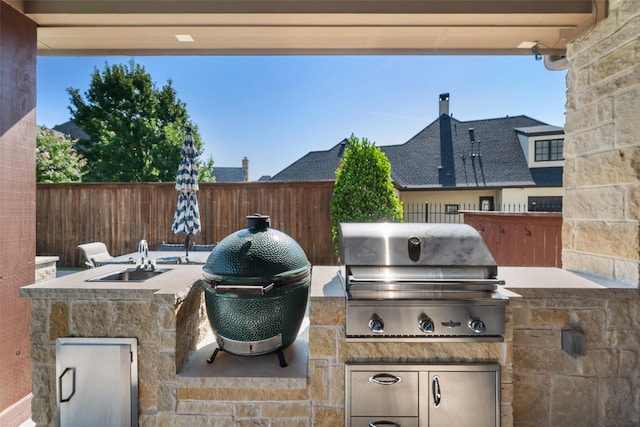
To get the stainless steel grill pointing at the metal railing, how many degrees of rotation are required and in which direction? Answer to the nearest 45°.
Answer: approximately 180°

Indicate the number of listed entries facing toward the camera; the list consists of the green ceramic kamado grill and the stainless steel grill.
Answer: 2

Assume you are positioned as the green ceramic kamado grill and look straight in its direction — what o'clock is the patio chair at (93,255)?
The patio chair is roughly at 5 o'clock from the green ceramic kamado grill.

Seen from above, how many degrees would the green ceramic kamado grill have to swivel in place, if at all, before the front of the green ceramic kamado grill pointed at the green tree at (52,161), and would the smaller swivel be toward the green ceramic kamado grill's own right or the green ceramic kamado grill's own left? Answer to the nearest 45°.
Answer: approximately 135° to the green ceramic kamado grill's own right

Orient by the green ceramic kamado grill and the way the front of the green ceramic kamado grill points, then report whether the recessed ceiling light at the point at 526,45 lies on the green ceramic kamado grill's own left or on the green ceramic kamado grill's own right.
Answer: on the green ceramic kamado grill's own left

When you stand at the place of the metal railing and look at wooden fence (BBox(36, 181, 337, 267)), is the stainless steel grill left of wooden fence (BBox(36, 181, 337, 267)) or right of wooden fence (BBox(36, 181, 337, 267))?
left

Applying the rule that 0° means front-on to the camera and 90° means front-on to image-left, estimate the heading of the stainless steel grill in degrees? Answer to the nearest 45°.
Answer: approximately 0°

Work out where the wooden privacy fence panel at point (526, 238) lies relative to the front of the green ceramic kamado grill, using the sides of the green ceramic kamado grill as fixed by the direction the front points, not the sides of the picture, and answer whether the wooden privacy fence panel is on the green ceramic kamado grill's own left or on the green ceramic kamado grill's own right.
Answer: on the green ceramic kamado grill's own left

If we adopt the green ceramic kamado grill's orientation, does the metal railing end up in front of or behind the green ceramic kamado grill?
behind

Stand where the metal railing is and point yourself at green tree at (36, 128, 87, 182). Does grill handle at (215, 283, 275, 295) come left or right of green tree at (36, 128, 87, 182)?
left

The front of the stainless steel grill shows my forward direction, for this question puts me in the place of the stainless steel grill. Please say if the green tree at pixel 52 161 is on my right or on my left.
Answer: on my right

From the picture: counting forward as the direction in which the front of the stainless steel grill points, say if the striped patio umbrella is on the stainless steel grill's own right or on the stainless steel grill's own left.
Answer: on the stainless steel grill's own right

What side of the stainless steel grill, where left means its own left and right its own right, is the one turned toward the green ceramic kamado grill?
right

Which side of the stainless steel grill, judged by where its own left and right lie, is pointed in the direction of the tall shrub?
back
